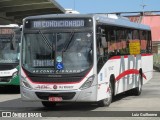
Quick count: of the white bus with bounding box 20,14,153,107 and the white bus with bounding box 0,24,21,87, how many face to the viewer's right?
0

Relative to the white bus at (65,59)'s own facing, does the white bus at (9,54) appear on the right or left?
on its right

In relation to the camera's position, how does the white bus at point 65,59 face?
facing the viewer and to the left of the viewer

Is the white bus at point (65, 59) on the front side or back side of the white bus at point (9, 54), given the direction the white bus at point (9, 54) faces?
on the front side

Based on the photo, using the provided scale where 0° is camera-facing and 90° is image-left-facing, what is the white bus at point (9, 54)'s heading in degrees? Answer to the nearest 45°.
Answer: approximately 0°
